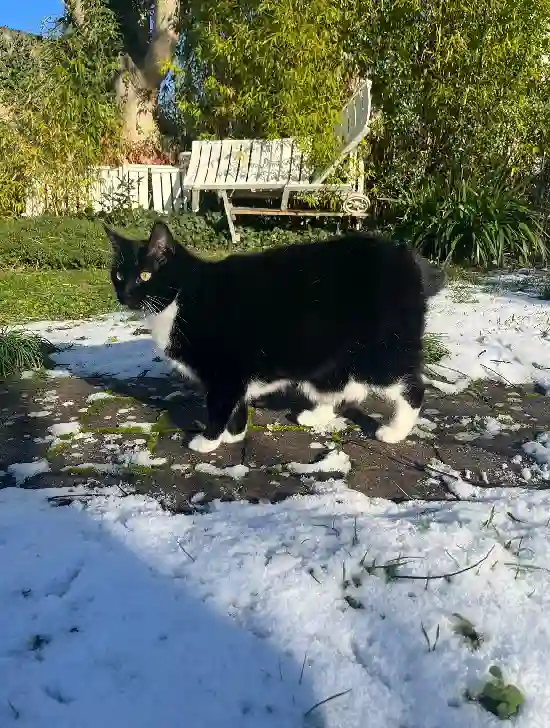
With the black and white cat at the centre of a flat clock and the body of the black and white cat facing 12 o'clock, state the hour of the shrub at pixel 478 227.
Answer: The shrub is roughly at 4 o'clock from the black and white cat.

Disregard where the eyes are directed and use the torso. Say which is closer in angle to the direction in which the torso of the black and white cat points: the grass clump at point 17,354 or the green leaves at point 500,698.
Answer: the grass clump

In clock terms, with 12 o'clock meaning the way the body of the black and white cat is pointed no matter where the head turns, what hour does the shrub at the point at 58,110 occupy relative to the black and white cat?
The shrub is roughly at 2 o'clock from the black and white cat.

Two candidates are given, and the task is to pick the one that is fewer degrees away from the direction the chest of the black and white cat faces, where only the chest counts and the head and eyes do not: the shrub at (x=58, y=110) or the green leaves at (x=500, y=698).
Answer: the shrub

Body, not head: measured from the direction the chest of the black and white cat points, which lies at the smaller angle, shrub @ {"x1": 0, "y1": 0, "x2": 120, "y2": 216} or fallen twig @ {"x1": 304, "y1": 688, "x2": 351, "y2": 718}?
the shrub

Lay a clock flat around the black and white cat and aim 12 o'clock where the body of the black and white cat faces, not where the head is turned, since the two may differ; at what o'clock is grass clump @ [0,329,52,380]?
The grass clump is roughly at 1 o'clock from the black and white cat.

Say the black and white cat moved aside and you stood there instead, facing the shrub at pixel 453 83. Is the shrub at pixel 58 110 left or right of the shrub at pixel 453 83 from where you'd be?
left

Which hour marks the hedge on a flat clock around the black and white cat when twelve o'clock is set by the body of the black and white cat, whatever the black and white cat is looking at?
The hedge is roughly at 2 o'clock from the black and white cat.

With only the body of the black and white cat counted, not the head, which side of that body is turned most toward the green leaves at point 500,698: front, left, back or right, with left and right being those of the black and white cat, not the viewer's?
left

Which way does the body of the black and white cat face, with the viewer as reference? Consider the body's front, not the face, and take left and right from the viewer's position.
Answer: facing to the left of the viewer

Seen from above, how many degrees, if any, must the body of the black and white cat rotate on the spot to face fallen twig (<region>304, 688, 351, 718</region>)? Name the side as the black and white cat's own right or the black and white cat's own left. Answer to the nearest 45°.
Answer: approximately 90° to the black and white cat's own left

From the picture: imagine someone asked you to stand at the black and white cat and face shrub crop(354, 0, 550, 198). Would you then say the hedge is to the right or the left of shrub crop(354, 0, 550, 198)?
left

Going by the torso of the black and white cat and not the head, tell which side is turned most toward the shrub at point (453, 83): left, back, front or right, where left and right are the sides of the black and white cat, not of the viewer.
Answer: right
